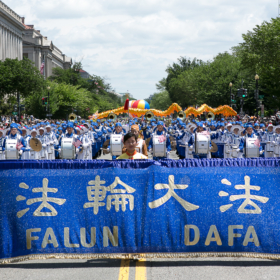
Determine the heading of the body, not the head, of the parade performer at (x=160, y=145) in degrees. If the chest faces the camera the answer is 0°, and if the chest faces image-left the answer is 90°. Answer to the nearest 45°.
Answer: approximately 0°

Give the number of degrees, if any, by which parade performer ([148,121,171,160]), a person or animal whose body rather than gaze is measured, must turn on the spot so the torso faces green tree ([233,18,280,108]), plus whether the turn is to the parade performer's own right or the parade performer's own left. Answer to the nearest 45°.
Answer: approximately 180°

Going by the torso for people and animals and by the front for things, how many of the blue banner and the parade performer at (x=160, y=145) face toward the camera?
2

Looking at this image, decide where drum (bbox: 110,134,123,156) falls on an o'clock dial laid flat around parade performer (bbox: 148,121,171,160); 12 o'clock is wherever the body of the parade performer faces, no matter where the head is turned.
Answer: The drum is roughly at 4 o'clock from the parade performer.

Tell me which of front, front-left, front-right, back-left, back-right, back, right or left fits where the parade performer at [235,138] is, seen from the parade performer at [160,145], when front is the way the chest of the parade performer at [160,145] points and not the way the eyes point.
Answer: back-left

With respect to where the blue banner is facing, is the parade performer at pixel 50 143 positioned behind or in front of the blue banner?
behind

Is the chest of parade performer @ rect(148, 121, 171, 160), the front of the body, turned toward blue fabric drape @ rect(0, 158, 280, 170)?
yes

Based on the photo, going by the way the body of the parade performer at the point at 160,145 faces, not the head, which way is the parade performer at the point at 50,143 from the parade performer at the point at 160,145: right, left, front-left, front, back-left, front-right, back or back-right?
back-right

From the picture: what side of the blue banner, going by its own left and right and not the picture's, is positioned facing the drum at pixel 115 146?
back

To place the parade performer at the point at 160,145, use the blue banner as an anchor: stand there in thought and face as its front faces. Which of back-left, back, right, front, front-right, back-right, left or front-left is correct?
back
